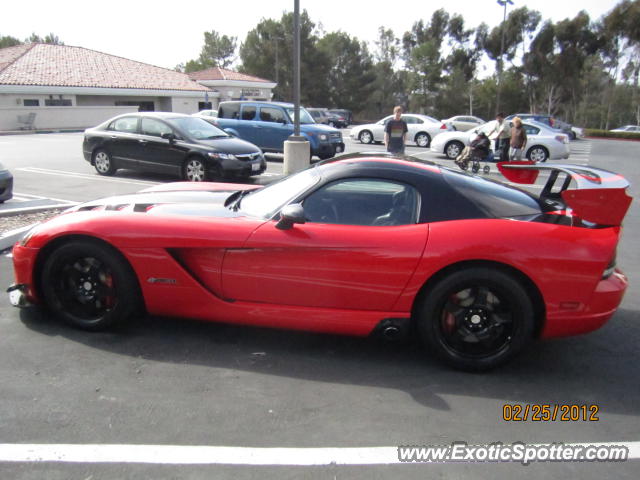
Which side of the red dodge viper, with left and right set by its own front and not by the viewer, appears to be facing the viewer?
left

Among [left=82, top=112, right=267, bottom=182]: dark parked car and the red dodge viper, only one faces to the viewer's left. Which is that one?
the red dodge viper

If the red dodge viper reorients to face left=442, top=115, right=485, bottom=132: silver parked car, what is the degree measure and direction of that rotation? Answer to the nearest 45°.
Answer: approximately 90° to its right

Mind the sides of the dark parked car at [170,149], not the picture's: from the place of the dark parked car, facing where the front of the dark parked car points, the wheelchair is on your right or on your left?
on your left

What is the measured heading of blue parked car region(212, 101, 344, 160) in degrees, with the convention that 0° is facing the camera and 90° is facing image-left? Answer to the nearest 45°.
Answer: approximately 315°

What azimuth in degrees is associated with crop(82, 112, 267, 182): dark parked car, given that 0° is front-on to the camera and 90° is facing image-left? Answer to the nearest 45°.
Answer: approximately 315°

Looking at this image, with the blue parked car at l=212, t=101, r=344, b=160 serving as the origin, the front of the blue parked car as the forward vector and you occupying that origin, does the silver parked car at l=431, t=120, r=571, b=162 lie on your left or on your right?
on your left

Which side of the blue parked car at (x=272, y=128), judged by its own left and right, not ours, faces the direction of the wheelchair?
front
